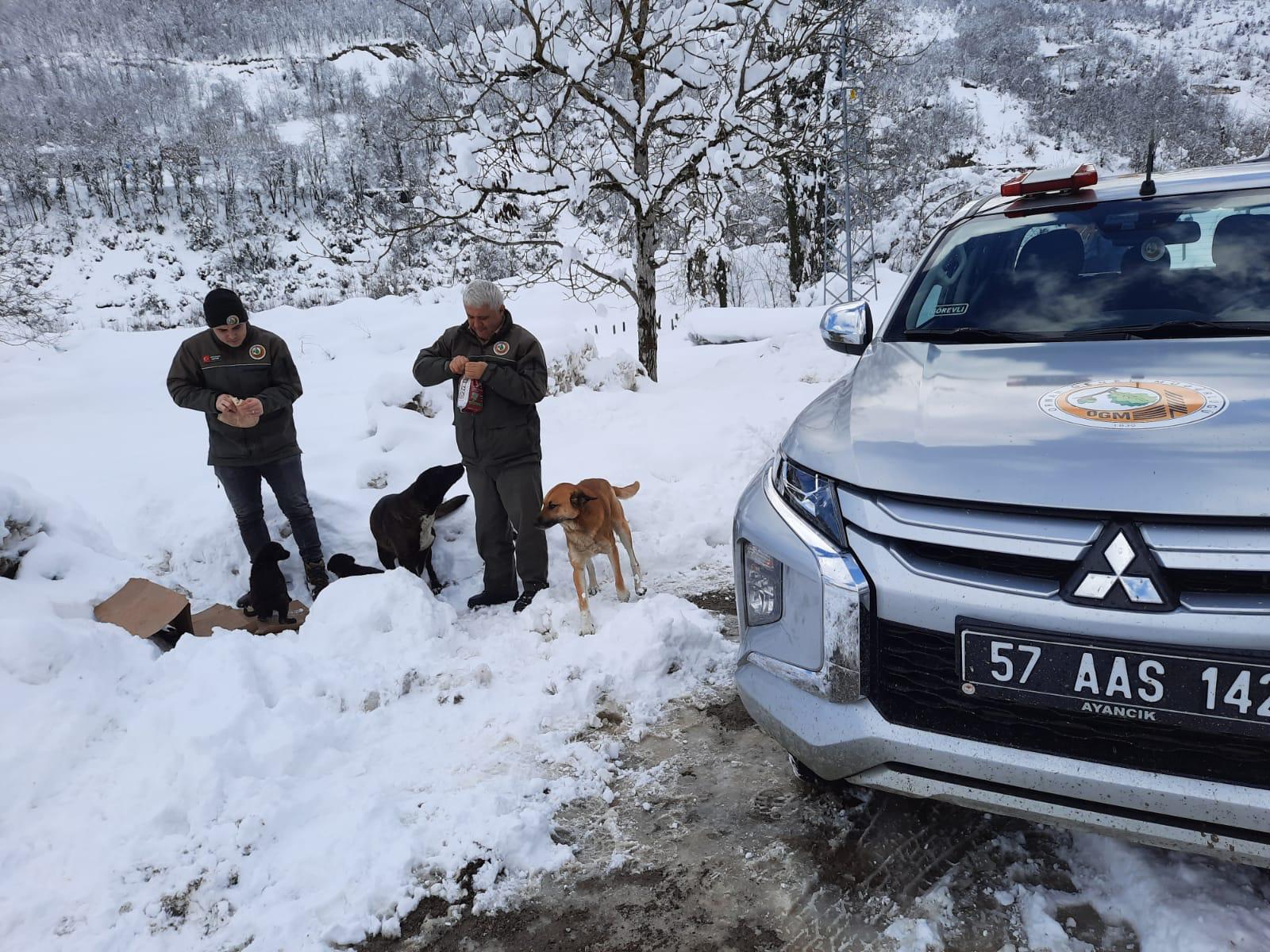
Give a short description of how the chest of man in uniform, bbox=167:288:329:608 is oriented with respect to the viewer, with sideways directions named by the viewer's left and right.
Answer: facing the viewer

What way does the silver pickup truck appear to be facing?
toward the camera

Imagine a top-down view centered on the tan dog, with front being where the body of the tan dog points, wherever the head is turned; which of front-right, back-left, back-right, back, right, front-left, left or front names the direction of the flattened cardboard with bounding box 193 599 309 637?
front-right

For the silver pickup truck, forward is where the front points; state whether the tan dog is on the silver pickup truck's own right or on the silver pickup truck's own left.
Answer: on the silver pickup truck's own right

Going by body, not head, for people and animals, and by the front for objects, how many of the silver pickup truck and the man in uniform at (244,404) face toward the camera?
2

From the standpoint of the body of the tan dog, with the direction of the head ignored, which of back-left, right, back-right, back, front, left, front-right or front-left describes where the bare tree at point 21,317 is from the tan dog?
right

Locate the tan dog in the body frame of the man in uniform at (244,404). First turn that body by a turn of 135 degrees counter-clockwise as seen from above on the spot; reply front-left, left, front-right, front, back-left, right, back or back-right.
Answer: right

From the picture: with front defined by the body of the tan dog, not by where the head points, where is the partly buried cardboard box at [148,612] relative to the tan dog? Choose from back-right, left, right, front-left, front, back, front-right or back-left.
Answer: front-right

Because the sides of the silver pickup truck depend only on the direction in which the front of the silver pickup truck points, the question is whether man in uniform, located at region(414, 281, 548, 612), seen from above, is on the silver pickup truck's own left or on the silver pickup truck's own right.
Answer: on the silver pickup truck's own right
